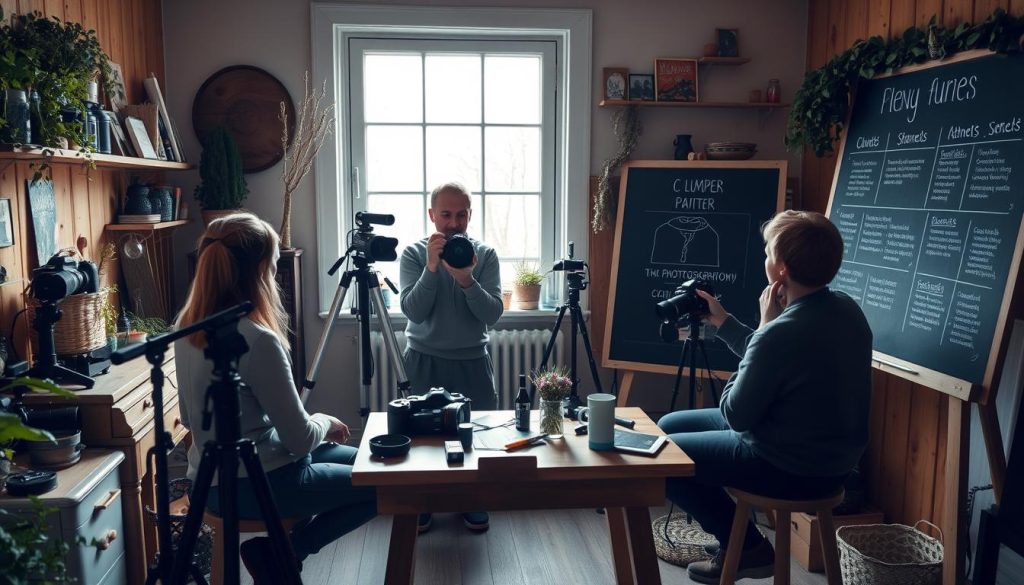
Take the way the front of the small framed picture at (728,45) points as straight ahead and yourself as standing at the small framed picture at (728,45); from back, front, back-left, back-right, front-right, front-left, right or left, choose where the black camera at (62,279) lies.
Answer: front-right

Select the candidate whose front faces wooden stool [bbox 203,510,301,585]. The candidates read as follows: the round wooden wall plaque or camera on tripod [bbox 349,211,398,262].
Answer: the round wooden wall plaque

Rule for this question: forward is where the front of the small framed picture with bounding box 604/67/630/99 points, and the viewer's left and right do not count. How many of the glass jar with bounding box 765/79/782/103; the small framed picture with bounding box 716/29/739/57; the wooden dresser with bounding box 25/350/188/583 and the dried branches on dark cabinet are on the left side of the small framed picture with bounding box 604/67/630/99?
2

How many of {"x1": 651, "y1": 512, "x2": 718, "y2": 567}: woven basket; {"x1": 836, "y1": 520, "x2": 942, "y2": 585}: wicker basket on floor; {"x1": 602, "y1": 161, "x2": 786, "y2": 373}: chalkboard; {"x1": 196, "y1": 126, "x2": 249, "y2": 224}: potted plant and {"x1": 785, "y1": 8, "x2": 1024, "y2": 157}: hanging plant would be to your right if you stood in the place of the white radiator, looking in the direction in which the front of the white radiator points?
1

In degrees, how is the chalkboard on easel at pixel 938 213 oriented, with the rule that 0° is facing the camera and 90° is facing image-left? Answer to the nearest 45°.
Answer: approximately 45°

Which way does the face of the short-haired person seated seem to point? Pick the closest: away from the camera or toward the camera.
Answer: away from the camera

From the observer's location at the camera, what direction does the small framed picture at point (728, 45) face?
facing the viewer

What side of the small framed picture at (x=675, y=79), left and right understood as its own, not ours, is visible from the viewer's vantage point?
front

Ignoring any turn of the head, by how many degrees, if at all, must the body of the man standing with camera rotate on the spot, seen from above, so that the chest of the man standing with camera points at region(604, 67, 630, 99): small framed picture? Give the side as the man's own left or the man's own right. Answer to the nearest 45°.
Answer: approximately 135° to the man's own left

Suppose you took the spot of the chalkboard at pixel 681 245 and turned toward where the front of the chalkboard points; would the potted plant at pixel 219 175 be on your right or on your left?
on your right

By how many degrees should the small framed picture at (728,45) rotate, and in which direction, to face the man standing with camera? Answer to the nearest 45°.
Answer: approximately 45° to its right

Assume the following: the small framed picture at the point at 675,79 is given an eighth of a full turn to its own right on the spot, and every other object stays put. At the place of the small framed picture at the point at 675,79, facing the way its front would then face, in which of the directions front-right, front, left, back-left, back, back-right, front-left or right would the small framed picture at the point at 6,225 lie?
front

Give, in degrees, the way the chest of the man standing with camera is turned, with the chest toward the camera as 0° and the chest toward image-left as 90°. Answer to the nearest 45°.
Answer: approximately 0°
